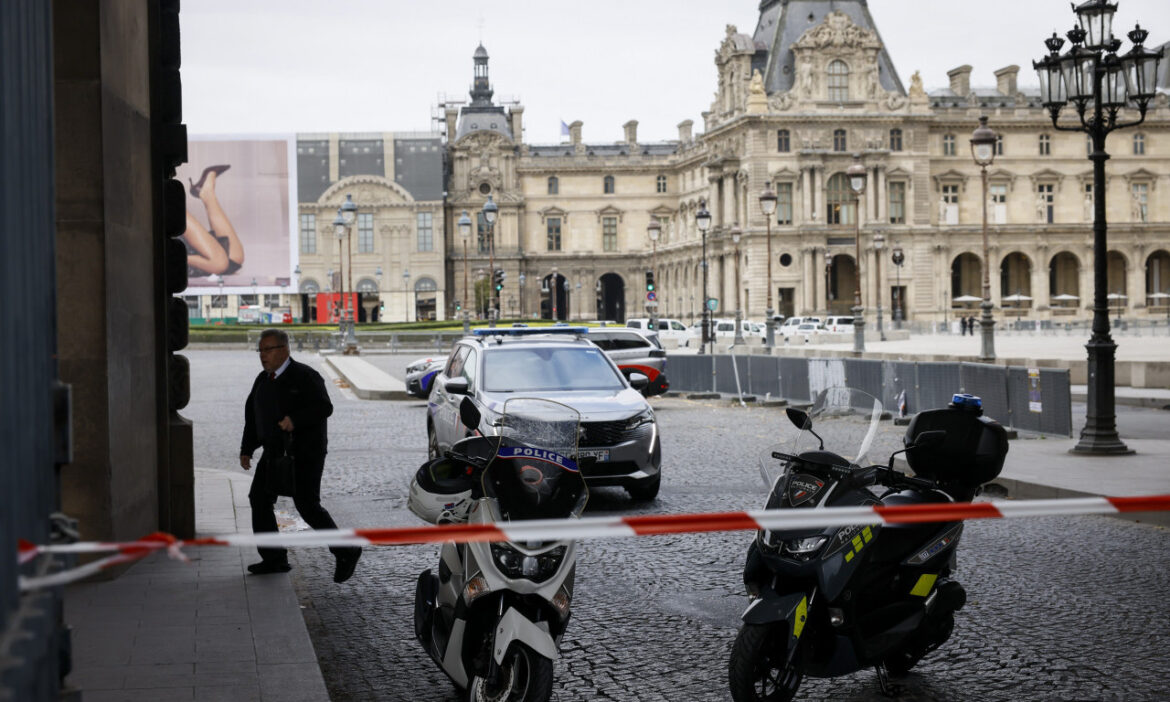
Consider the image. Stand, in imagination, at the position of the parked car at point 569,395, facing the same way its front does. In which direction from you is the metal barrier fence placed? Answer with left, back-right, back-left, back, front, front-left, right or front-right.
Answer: left

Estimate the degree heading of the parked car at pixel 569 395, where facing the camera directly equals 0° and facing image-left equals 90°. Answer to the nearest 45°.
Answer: approximately 315°

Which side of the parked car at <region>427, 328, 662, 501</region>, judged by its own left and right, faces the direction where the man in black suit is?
right

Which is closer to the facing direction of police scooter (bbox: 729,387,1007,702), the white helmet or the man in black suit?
the white helmet

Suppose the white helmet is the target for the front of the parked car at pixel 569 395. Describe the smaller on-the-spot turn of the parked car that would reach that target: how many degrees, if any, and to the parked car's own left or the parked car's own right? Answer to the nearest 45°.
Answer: approximately 45° to the parked car's own right

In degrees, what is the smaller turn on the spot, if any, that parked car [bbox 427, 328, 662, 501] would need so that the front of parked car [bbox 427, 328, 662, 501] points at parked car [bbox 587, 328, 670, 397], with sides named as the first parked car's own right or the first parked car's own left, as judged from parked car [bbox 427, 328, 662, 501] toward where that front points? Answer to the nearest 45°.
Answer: approximately 135° to the first parked car's own left

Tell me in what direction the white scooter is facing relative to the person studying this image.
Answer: facing the viewer and to the right of the viewer

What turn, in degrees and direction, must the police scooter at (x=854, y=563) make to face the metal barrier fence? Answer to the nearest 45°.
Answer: approximately 135° to its right

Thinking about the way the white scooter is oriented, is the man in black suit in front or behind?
behind

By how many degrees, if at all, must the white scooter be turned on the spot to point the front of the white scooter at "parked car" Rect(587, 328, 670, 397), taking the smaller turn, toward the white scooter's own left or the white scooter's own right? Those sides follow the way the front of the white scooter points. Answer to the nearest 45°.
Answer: approximately 135° to the white scooter's own left

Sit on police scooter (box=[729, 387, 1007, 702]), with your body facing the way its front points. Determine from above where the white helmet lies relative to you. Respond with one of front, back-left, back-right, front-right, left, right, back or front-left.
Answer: front-right

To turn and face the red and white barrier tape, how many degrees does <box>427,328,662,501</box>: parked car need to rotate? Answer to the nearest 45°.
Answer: approximately 45° to its right

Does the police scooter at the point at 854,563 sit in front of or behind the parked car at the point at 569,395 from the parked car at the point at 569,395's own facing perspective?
in front

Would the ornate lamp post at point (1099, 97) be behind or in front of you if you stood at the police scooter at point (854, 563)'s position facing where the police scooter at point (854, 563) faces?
behind

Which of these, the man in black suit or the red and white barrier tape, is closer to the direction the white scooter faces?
the red and white barrier tape

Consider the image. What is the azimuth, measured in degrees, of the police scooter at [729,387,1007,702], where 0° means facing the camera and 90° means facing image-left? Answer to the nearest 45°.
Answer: approximately 45°

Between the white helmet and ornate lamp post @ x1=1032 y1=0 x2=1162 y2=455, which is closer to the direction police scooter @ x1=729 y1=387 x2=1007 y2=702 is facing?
the white helmet

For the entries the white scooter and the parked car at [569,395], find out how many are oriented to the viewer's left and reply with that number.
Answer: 0
